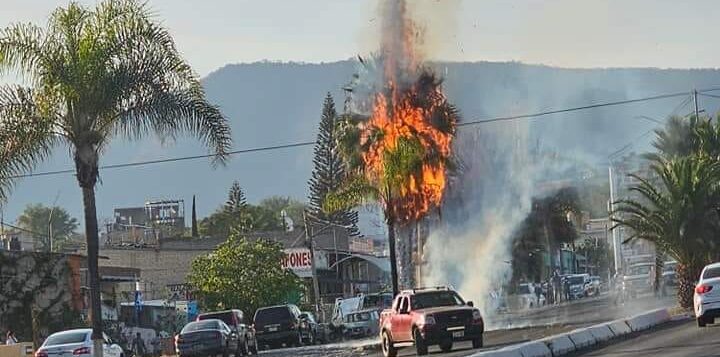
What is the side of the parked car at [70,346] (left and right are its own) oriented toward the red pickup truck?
right

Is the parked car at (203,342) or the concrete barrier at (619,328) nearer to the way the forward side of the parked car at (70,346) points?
the parked car

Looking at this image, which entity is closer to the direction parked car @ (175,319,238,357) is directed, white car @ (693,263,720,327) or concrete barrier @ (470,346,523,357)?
the white car

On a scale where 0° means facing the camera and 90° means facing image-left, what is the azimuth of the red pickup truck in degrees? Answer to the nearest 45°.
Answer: approximately 315°

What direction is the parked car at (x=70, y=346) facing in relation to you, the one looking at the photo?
facing away from the viewer and to the right of the viewer

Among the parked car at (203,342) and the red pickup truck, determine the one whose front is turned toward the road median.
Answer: the red pickup truck

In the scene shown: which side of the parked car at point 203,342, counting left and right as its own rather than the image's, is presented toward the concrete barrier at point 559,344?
right

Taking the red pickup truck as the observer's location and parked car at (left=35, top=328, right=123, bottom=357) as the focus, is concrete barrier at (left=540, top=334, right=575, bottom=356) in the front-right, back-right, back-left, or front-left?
back-left

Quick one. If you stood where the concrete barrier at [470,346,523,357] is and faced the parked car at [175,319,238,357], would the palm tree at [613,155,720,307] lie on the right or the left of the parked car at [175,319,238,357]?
right
